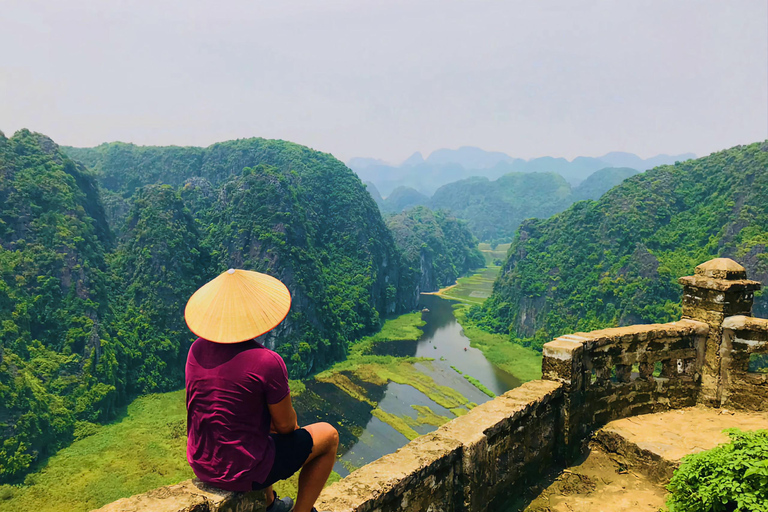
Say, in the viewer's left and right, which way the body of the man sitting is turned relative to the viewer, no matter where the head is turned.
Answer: facing away from the viewer and to the right of the viewer

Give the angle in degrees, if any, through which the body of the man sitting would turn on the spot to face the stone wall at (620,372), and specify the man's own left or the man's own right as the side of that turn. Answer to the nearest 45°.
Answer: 0° — they already face it

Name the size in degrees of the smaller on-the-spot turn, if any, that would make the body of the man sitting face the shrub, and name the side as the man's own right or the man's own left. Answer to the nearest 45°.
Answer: approximately 45° to the man's own right
